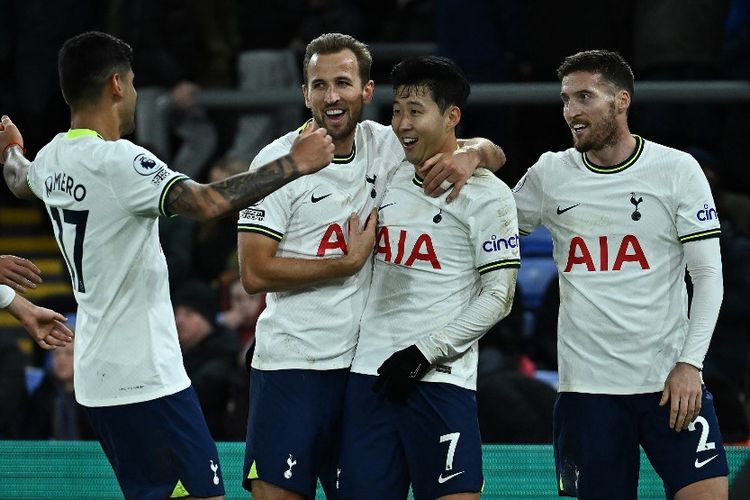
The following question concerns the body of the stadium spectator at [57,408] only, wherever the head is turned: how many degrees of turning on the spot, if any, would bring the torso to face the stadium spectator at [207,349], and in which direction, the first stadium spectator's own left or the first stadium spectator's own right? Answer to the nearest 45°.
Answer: approximately 90° to the first stadium spectator's own left

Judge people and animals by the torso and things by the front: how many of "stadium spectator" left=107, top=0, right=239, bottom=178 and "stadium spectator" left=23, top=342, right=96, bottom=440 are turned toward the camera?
2

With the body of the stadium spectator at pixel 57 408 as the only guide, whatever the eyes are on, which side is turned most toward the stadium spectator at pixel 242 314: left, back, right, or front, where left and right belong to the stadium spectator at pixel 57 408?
left

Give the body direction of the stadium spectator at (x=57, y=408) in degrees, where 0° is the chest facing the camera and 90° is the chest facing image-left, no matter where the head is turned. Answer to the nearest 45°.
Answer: approximately 0°
